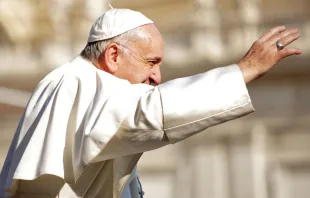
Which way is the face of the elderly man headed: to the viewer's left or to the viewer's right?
to the viewer's right

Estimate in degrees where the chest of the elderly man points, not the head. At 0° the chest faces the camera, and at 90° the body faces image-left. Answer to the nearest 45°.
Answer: approximately 270°

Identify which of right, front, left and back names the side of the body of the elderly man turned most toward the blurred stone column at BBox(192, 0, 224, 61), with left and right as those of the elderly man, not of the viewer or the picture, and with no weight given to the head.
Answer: left

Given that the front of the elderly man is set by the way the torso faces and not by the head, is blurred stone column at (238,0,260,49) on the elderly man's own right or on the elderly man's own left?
on the elderly man's own left
